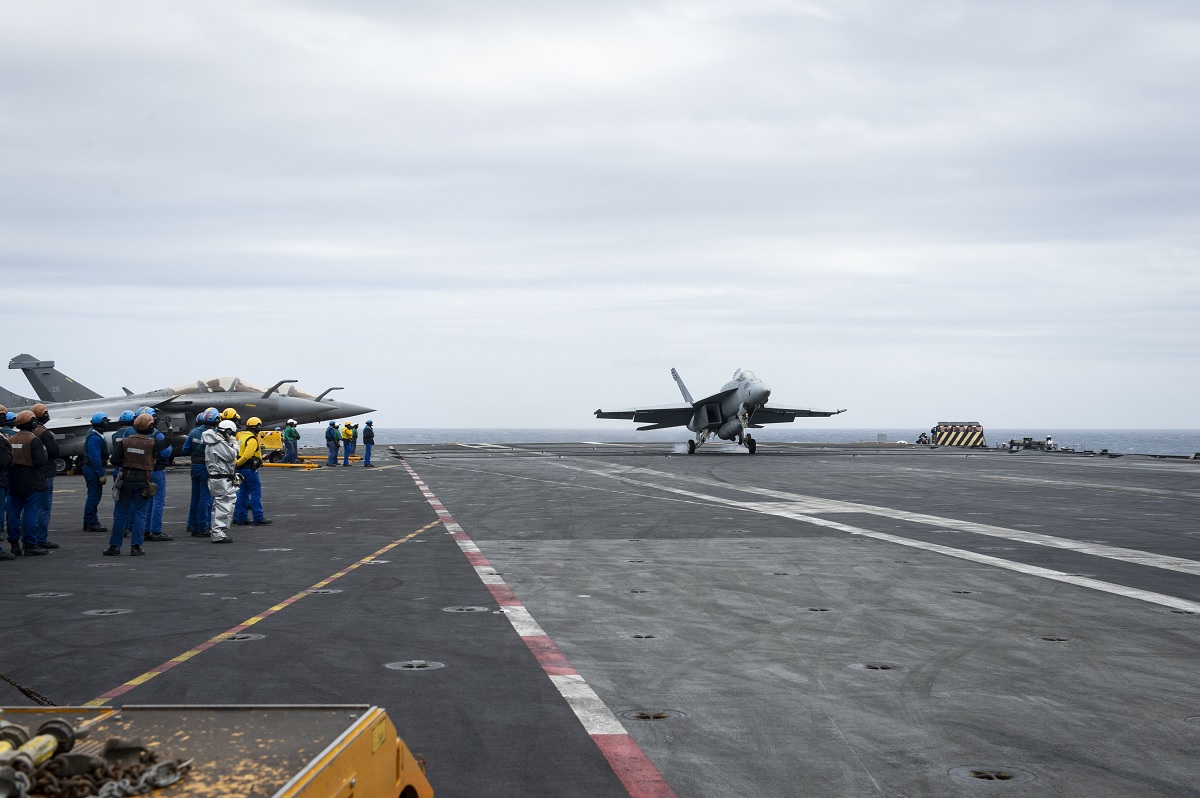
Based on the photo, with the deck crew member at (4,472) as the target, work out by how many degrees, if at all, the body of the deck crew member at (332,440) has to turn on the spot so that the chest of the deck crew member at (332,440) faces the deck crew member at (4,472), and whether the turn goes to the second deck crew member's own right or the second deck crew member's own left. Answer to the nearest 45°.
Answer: approximately 90° to the second deck crew member's own right

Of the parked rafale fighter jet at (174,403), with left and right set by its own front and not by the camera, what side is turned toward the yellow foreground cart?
right

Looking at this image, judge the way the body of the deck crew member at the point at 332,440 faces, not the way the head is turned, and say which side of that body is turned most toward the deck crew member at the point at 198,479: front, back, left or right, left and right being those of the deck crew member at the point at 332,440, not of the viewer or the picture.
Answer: right

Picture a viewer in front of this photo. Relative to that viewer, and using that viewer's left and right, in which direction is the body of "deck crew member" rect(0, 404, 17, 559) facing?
facing to the right of the viewer

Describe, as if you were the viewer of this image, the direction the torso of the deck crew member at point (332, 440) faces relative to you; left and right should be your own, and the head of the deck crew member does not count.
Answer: facing to the right of the viewer

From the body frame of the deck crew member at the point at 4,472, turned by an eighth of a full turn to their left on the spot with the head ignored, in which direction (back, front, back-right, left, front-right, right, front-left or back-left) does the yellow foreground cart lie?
back-right

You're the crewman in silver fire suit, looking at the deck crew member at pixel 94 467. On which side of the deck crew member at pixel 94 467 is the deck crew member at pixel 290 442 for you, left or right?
right

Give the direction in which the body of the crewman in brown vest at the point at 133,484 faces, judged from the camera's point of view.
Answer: away from the camera

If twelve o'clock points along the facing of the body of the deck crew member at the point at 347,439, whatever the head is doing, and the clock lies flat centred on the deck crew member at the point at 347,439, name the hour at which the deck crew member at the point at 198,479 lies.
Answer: the deck crew member at the point at 198,479 is roughly at 3 o'clock from the deck crew member at the point at 347,439.

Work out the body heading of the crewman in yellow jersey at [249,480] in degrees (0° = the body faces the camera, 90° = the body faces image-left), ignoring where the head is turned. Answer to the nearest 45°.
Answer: approximately 225°

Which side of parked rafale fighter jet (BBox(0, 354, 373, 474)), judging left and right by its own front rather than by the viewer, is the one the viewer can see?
right

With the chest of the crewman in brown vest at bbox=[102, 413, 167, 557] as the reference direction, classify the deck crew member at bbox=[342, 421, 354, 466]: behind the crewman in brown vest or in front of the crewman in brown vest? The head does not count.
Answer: in front
